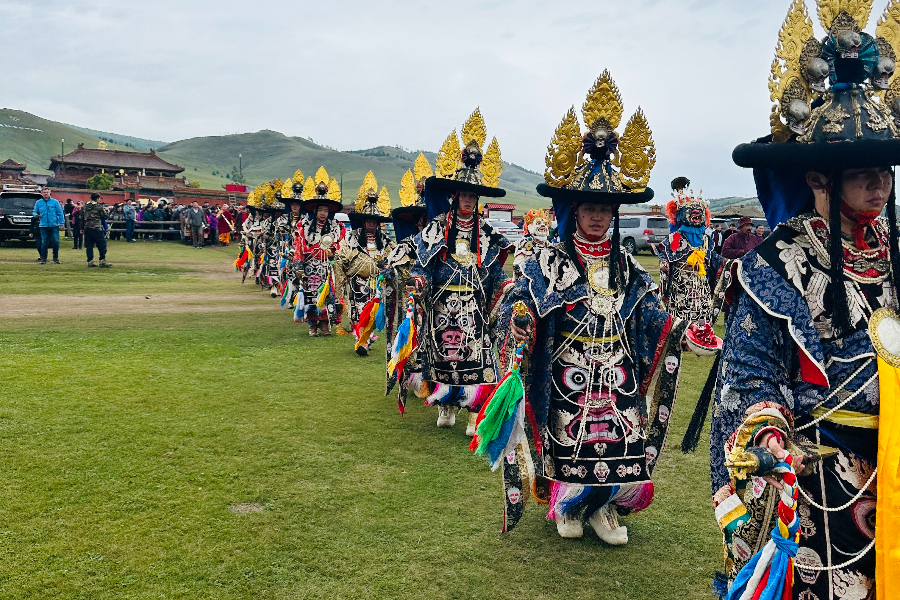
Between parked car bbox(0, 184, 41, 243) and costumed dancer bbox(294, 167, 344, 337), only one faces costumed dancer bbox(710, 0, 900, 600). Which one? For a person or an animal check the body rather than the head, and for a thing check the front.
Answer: costumed dancer bbox(294, 167, 344, 337)

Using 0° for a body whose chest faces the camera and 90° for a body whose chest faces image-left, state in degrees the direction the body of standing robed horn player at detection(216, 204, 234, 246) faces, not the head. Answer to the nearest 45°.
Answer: approximately 0°

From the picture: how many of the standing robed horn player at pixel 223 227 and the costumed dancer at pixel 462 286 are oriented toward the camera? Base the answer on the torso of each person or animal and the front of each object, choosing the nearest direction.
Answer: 2

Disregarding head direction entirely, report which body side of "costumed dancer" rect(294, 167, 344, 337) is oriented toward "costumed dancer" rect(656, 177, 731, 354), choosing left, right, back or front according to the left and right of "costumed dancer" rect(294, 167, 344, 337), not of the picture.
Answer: left

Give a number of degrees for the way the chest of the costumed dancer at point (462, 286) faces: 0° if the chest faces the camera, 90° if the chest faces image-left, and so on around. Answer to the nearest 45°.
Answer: approximately 0°

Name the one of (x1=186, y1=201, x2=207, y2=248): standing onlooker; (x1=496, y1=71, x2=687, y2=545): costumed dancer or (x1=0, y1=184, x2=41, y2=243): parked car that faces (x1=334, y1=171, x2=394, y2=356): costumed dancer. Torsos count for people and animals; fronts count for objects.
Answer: the standing onlooker
